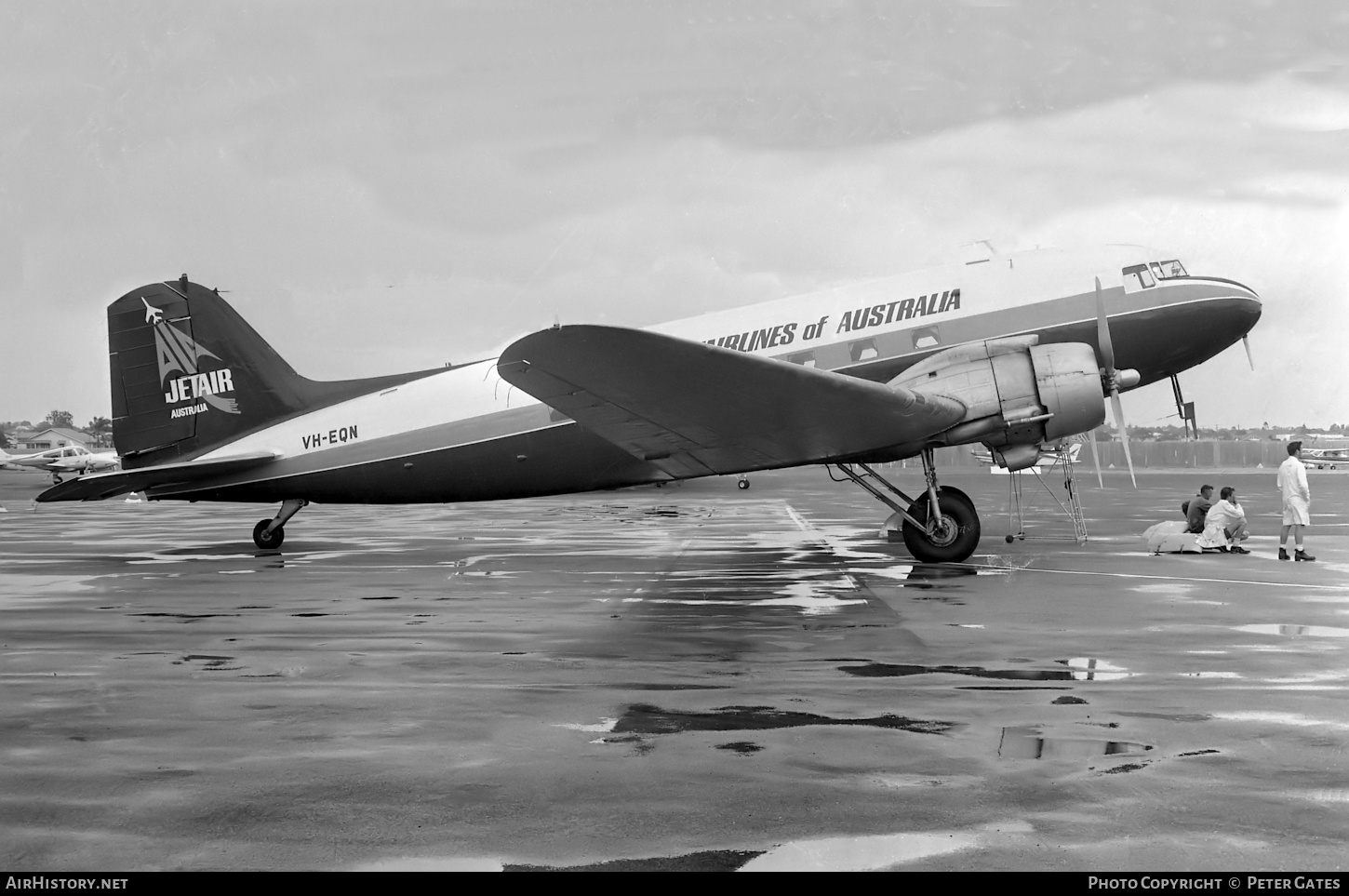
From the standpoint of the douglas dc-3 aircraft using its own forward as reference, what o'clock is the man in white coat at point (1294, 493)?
The man in white coat is roughly at 12 o'clock from the douglas dc-3 aircraft.

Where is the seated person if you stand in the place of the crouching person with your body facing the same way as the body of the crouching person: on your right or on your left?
on your left

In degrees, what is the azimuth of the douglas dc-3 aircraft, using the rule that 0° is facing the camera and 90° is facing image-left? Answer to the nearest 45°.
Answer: approximately 270°
